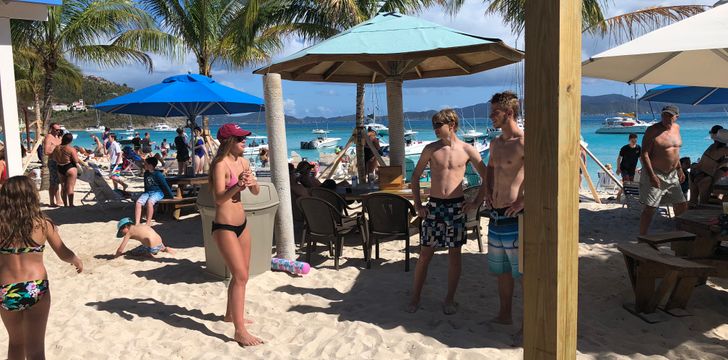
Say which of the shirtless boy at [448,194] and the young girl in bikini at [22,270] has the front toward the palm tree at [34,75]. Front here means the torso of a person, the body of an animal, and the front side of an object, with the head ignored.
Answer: the young girl in bikini

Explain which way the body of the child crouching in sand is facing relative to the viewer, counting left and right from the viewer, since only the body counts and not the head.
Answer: facing to the left of the viewer

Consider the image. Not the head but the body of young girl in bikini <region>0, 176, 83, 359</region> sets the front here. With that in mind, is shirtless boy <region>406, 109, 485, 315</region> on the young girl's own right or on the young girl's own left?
on the young girl's own right

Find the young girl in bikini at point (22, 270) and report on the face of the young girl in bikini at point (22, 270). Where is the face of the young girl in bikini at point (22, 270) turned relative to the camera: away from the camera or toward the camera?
away from the camera

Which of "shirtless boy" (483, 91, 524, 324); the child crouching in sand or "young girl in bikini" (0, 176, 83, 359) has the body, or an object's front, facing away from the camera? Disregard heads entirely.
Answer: the young girl in bikini

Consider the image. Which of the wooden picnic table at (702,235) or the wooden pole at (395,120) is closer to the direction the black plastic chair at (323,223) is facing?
the wooden pole

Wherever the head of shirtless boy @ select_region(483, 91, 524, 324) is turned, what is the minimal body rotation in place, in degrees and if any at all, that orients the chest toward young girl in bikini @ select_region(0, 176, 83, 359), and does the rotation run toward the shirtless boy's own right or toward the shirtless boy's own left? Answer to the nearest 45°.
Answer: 0° — they already face them

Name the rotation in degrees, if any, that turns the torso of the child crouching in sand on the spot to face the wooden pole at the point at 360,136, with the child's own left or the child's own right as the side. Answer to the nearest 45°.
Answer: approximately 135° to the child's own right

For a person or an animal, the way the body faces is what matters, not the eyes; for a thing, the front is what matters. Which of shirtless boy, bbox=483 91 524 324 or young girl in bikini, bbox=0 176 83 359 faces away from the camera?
the young girl in bikini

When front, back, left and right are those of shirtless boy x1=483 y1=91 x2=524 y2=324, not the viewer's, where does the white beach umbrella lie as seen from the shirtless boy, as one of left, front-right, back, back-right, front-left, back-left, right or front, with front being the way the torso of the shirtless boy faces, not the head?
back

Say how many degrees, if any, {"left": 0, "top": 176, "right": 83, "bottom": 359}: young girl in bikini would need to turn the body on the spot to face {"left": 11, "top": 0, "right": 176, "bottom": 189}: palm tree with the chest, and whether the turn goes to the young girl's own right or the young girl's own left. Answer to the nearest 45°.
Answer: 0° — they already face it

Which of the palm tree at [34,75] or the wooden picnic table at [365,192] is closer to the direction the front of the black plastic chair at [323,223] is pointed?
the wooden picnic table

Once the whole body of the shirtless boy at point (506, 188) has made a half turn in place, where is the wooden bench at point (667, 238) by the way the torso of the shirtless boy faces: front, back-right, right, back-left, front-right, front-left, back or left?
front

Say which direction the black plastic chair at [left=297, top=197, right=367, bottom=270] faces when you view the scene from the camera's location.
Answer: facing away from the viewer and to the right of the viewer

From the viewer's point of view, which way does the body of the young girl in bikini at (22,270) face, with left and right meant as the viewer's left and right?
facing away from the viewer
